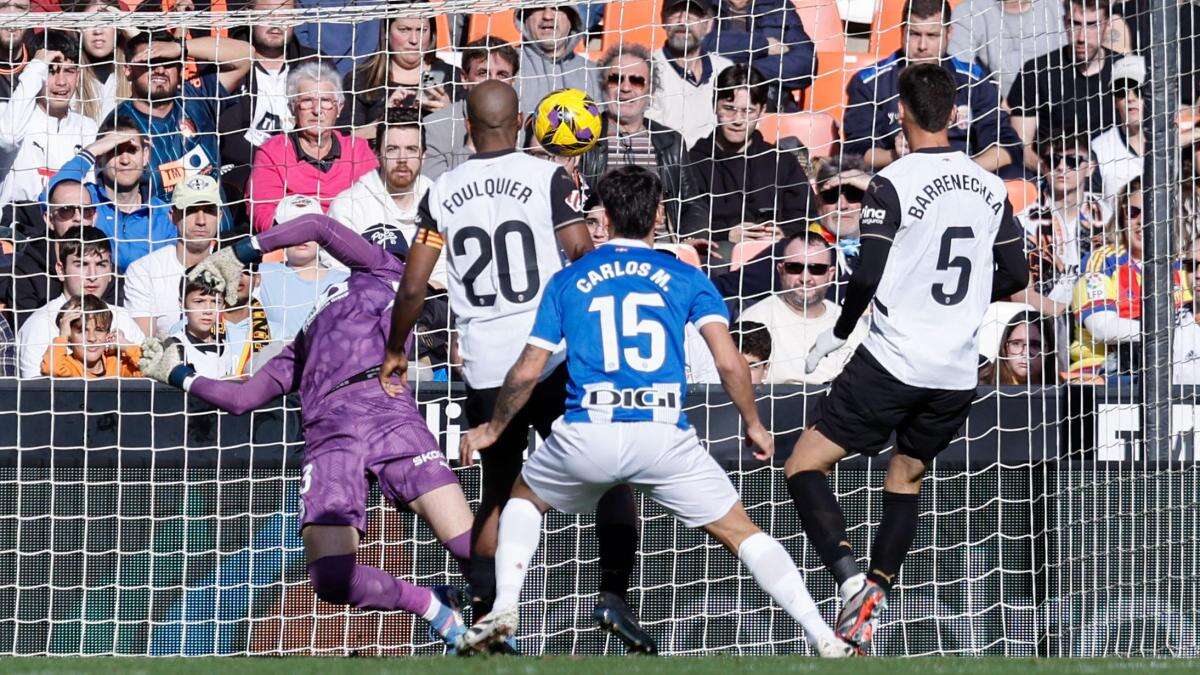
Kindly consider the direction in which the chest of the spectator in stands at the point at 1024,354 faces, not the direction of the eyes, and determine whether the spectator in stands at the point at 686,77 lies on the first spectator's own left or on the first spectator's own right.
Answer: on the first spectator's own right

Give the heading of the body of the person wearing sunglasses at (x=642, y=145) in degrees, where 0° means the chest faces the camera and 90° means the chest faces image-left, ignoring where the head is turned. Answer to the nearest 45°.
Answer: approximately 0°

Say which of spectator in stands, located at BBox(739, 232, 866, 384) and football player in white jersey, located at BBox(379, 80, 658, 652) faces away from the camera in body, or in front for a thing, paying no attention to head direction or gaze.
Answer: the football player in white jersey

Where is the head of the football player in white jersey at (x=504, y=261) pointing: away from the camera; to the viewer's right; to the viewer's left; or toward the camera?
away from the camera

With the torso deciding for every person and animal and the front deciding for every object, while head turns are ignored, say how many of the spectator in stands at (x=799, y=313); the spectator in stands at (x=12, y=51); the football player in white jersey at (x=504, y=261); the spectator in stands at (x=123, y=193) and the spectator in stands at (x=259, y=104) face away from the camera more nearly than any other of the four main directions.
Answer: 1

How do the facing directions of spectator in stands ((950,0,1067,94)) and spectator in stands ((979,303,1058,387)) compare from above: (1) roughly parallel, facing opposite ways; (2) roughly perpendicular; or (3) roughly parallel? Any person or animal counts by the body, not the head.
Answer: roughly parallel

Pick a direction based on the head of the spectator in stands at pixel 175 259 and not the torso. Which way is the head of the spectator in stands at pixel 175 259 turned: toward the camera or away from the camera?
toward the camera

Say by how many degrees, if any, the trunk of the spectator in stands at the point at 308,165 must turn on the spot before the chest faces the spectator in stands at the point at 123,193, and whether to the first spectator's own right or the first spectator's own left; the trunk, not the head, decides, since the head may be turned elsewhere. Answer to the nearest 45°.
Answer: approximately 90° to the first spectator's own right

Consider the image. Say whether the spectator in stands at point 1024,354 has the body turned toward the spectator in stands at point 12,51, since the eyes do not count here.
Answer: no

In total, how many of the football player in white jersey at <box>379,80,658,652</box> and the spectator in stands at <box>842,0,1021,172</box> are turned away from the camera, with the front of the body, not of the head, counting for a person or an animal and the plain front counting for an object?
1

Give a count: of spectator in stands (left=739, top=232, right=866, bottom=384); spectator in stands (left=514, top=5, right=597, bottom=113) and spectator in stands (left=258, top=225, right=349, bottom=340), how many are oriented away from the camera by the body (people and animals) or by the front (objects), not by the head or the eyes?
0

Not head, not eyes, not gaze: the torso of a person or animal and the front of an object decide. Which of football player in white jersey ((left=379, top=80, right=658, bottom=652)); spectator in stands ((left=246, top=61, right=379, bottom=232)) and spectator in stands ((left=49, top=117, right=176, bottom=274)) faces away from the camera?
the football player in white jersey

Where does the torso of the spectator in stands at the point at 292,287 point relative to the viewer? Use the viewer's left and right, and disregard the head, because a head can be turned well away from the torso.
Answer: facing the viewer

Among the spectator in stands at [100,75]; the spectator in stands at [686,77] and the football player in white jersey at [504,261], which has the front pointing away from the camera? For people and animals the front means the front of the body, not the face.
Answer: the football player in white jersey

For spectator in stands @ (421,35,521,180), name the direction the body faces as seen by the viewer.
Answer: toward the camera
